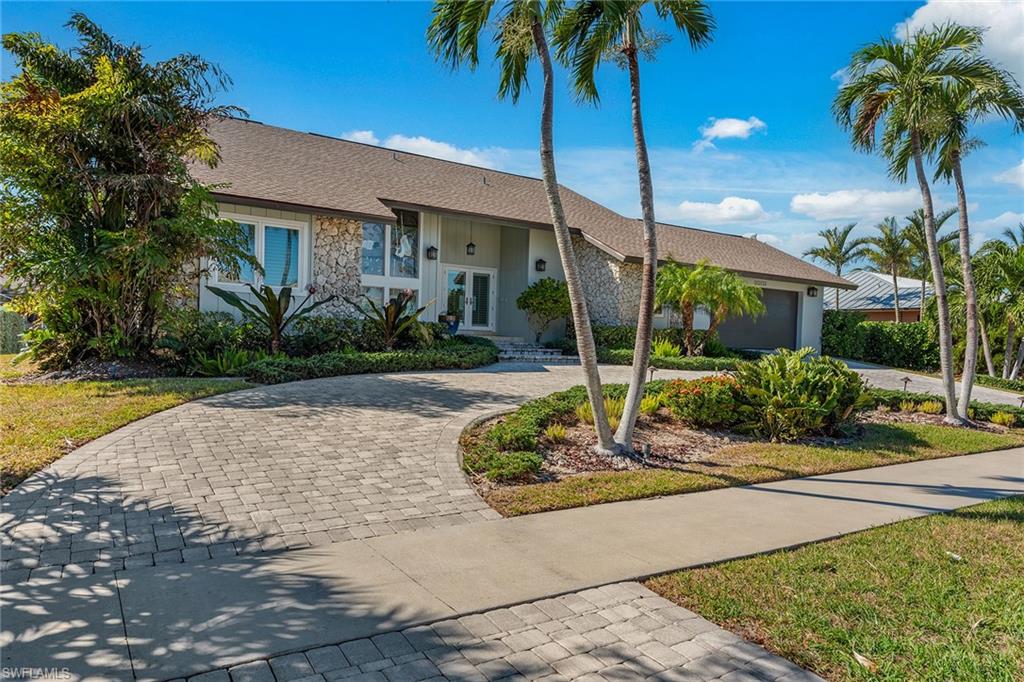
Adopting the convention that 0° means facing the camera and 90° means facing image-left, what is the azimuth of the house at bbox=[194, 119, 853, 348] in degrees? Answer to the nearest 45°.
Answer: approximately 315°

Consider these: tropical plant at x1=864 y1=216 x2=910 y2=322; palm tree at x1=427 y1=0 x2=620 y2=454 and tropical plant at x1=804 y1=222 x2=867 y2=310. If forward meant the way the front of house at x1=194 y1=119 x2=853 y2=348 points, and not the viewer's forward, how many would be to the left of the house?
2

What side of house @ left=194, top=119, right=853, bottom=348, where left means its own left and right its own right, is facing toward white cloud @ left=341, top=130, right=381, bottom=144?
back

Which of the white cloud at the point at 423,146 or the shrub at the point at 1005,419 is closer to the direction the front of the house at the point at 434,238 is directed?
the shrub

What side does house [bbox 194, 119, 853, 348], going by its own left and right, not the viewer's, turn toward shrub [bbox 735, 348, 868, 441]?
front

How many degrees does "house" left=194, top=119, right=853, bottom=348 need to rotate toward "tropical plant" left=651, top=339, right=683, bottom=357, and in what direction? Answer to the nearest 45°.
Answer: approximately 45° to its left

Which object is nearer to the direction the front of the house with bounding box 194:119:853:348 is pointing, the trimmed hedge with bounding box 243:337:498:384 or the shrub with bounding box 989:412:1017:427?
the shrub

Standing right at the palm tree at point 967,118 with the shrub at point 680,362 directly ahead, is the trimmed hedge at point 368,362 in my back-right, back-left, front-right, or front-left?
front-left

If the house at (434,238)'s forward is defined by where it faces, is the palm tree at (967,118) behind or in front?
in front

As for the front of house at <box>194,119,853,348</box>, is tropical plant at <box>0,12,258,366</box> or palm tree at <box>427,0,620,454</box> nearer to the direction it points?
the palm tree

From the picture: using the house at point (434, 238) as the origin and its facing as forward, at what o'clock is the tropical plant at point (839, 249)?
The tropical plant is roughly at 9 o'clock from the house.

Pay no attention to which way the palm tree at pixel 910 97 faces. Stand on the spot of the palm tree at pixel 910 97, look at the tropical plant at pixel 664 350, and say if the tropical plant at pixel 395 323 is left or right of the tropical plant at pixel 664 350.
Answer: left

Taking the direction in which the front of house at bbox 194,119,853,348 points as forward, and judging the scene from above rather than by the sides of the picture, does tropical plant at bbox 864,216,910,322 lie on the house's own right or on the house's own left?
on the house's own left

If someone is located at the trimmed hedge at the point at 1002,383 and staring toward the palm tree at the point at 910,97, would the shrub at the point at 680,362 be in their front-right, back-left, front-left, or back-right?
front-right

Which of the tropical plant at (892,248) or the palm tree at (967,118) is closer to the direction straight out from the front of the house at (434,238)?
the palm tree

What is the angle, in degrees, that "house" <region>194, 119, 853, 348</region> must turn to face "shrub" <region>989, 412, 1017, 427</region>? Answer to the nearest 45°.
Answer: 0° — it already faces it

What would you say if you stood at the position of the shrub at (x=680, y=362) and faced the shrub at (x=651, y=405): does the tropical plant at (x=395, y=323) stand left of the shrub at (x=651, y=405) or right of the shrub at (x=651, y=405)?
right
